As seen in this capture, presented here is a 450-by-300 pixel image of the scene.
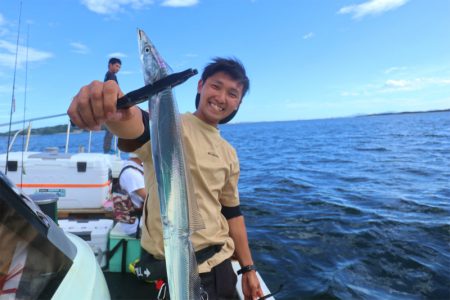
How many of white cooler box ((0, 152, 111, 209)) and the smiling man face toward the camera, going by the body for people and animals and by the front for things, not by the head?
2

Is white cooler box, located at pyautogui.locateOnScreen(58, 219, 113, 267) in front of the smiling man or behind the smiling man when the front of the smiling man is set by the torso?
behind

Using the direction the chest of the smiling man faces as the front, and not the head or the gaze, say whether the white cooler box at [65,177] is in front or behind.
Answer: behind

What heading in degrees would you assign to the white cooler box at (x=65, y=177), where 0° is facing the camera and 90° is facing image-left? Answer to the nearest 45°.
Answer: approximately 0°
